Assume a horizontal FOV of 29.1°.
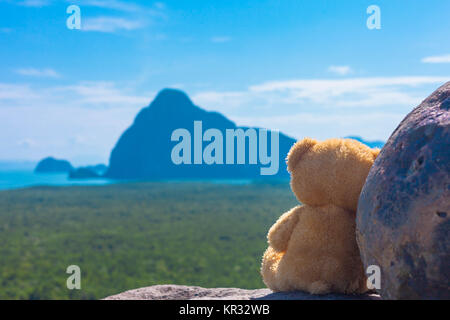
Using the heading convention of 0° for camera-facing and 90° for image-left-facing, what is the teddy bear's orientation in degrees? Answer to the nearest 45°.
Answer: approximately 180°

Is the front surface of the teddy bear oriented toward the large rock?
no
